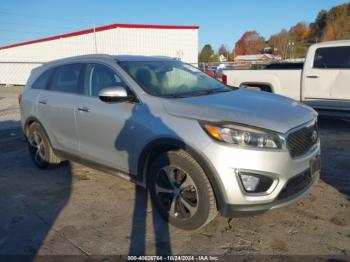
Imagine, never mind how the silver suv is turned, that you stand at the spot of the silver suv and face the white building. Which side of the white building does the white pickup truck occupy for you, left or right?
right

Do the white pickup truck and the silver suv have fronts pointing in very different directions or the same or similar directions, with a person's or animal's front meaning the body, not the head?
same or similar directions

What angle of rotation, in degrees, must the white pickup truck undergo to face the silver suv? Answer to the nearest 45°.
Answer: approximately 90° to its right

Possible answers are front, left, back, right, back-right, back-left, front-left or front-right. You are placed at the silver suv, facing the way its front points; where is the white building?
back-left

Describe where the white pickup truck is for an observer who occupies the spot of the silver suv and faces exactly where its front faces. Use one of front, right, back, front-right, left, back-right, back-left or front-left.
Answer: left

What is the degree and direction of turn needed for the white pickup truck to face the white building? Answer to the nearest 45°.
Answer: approximately 135° to its left

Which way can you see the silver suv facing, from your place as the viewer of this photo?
facing the viewer and to the right of the viewer

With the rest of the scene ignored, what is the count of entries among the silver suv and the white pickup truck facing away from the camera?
0

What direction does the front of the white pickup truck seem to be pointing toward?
to the viewer's right
